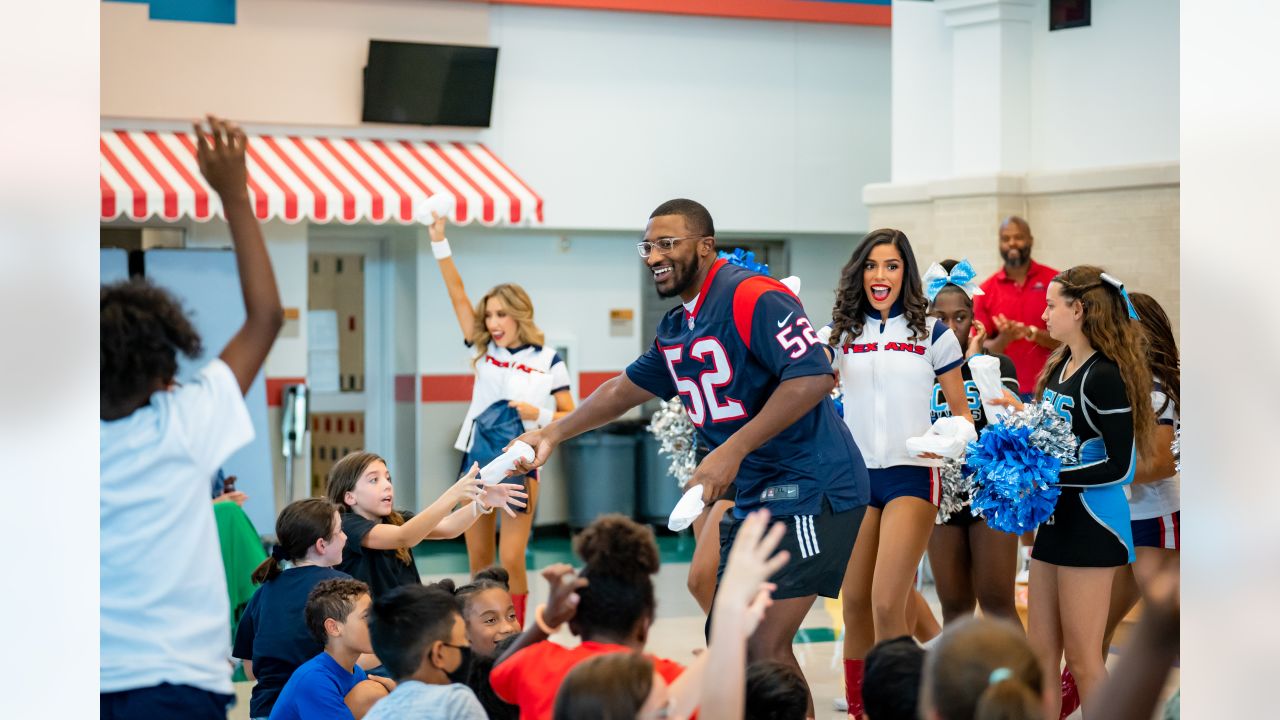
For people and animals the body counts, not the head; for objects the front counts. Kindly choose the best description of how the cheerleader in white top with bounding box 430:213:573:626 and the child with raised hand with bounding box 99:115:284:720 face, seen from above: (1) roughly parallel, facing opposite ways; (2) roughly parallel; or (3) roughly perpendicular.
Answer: roughly parallel, facing opposite ways

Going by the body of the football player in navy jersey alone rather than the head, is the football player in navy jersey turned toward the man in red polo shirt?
no

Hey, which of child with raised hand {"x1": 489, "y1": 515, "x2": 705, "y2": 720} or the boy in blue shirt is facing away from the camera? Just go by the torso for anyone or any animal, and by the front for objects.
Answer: the child with raised hand

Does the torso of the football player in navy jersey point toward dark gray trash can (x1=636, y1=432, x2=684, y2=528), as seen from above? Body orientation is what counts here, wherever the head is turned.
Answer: no

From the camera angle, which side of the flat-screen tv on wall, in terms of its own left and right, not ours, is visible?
front

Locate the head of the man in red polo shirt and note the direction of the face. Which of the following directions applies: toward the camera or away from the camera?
toward the camera

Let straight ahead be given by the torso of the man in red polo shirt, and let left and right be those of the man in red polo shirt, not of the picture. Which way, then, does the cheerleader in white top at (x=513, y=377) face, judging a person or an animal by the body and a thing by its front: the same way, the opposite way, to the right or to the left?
the same way

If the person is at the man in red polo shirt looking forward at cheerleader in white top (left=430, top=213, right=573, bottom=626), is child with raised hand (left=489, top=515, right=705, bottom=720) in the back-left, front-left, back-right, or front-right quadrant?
front-left

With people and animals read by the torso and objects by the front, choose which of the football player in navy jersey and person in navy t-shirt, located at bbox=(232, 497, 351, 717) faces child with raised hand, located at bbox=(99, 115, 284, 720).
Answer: the football player in navy jersey

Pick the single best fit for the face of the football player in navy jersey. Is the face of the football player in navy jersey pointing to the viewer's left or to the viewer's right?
to the viewer's left

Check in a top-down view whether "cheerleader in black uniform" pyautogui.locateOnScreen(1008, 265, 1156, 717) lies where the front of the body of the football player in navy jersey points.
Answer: no

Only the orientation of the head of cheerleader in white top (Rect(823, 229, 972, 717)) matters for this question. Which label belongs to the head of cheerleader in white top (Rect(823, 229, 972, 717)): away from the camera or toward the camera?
toward the camera

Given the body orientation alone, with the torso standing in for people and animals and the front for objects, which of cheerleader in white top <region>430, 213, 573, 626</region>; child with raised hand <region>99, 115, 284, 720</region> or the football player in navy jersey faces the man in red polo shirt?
the child with raised hand
